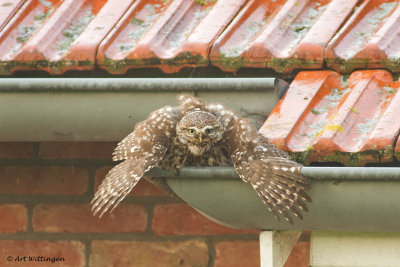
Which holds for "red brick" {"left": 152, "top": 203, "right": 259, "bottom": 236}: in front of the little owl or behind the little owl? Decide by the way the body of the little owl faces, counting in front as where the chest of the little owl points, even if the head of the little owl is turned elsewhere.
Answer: behind

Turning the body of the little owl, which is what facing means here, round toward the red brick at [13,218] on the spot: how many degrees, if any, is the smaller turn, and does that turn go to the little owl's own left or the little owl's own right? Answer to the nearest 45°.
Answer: approximately 135° to the little owl's own right

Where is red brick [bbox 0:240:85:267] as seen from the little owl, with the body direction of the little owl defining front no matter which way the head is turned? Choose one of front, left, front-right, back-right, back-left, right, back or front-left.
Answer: back-right

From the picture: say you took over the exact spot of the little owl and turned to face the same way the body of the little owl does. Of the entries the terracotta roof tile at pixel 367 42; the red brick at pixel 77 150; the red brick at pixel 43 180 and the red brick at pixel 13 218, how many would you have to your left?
1

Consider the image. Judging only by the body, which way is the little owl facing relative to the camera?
toward the camera

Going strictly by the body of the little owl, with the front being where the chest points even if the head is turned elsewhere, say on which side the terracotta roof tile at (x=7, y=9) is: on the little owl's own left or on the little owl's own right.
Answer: on the little owl's own right

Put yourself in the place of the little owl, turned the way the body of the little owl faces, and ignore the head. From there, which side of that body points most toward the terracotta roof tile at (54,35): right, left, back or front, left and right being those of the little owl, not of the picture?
right

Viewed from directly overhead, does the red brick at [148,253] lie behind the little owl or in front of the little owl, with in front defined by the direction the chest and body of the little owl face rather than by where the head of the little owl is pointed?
behind

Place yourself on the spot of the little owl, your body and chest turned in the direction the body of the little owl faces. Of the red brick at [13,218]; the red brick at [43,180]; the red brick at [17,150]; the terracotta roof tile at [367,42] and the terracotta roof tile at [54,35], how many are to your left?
1

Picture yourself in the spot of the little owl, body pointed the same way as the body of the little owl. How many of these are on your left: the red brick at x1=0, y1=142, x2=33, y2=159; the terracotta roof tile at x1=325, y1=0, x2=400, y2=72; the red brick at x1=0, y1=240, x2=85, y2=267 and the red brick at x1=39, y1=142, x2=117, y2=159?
1
